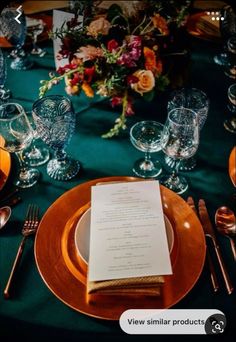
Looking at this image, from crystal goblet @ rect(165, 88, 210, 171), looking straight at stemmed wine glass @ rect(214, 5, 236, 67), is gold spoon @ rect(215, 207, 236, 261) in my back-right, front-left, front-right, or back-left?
back-right

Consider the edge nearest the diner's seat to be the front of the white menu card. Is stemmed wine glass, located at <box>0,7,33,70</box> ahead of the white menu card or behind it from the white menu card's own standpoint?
behind

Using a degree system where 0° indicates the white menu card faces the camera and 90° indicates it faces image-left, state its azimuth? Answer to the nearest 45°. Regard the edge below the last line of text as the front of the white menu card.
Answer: approximately 0°
